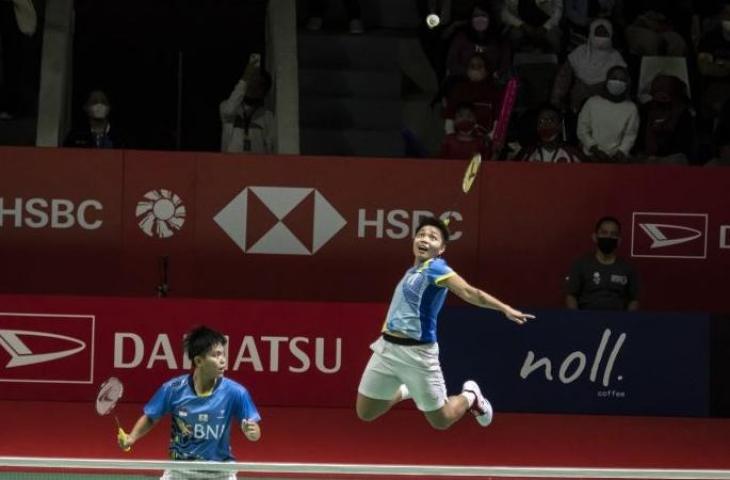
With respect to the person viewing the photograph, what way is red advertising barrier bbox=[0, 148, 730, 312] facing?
facing the viewer

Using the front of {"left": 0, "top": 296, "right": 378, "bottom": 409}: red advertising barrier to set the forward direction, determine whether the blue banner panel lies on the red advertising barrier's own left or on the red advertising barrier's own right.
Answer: on the red advertising barrier's own left

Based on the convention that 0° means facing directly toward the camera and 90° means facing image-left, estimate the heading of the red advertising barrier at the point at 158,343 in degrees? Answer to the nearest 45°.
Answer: approximately 0°

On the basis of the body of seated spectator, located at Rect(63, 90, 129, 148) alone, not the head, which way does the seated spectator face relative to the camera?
toward the camera

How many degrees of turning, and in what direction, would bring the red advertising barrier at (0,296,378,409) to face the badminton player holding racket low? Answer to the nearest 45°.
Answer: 0° — it already faces them

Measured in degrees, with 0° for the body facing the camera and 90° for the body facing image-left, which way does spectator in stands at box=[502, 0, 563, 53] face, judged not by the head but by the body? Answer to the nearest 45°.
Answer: approximately 0°

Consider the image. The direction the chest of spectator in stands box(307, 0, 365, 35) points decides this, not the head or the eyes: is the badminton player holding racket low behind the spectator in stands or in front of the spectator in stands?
in front
